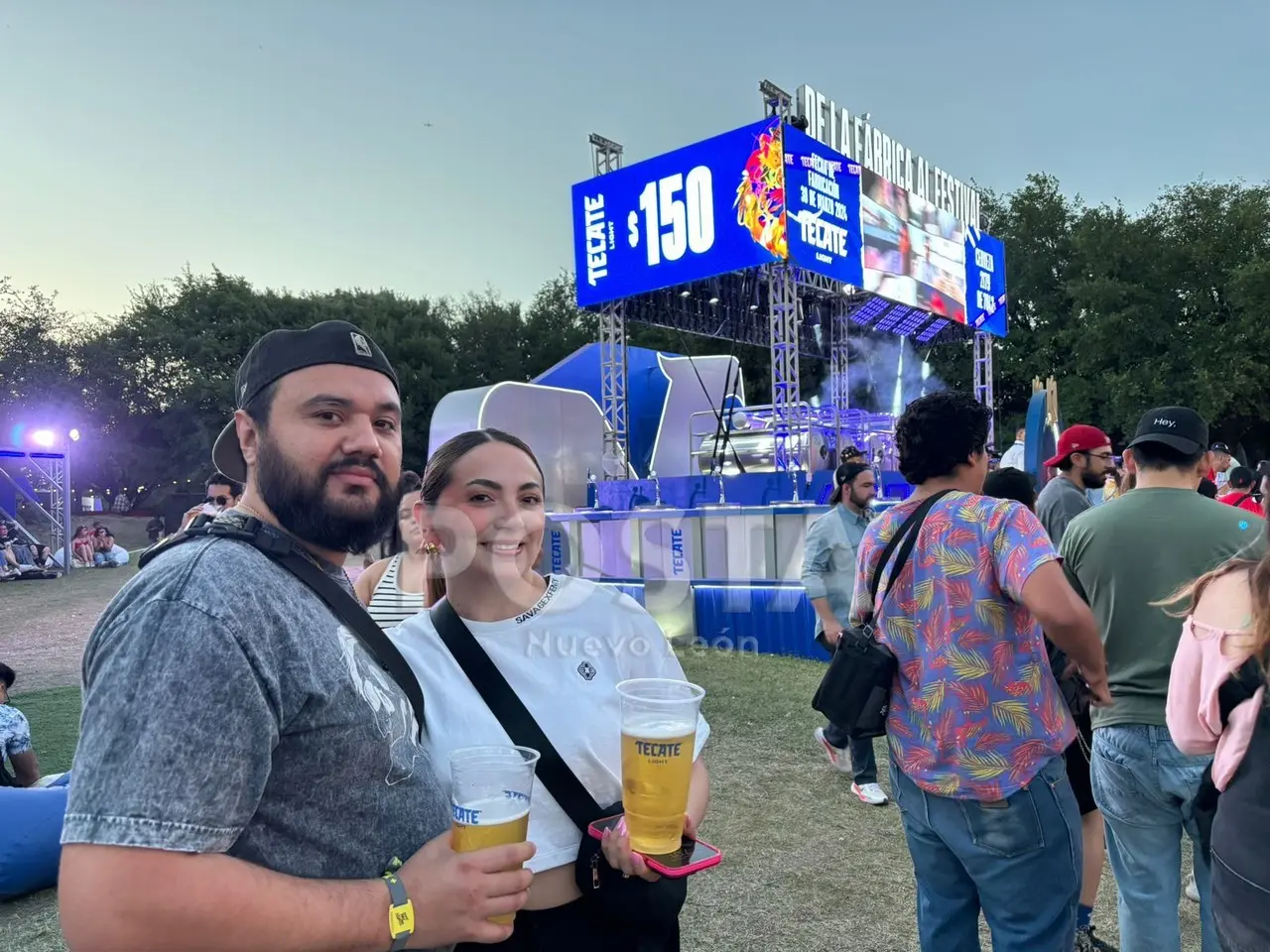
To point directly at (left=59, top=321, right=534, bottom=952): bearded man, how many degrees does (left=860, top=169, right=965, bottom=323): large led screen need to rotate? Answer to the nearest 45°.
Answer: approximately 45° to its right

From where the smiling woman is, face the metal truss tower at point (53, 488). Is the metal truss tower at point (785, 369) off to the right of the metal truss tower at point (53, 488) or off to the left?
right

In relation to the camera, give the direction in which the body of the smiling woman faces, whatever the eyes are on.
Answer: toward the camera

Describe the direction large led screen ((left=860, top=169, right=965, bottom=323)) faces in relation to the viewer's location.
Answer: facing the viewer and to the right of the viewer

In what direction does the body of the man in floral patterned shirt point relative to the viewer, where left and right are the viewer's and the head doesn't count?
facing away from the viewer and to the right of the viewer

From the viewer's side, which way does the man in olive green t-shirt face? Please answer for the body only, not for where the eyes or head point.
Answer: away from the camera

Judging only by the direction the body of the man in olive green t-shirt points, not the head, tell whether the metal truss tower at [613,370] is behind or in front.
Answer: in front

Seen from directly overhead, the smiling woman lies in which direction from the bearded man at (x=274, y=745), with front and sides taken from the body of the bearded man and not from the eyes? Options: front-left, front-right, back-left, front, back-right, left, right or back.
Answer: left

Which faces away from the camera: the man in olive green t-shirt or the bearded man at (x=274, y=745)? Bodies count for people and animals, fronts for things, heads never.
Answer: the man in olive green t-shirt

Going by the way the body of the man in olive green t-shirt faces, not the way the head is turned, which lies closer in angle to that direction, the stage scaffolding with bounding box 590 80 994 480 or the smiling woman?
the stage scaffolding

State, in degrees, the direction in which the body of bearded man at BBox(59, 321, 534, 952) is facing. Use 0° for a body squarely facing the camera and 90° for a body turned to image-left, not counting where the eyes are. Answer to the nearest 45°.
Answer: approximately 315°

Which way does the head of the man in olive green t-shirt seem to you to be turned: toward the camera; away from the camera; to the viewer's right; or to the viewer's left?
away from the camera

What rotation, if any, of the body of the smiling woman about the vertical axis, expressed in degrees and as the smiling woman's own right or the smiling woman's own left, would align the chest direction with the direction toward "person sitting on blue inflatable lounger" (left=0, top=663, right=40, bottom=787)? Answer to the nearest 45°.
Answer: approximately 135° to the smiling woman's own right

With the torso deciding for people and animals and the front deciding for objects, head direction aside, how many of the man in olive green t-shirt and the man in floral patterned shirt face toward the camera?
0
